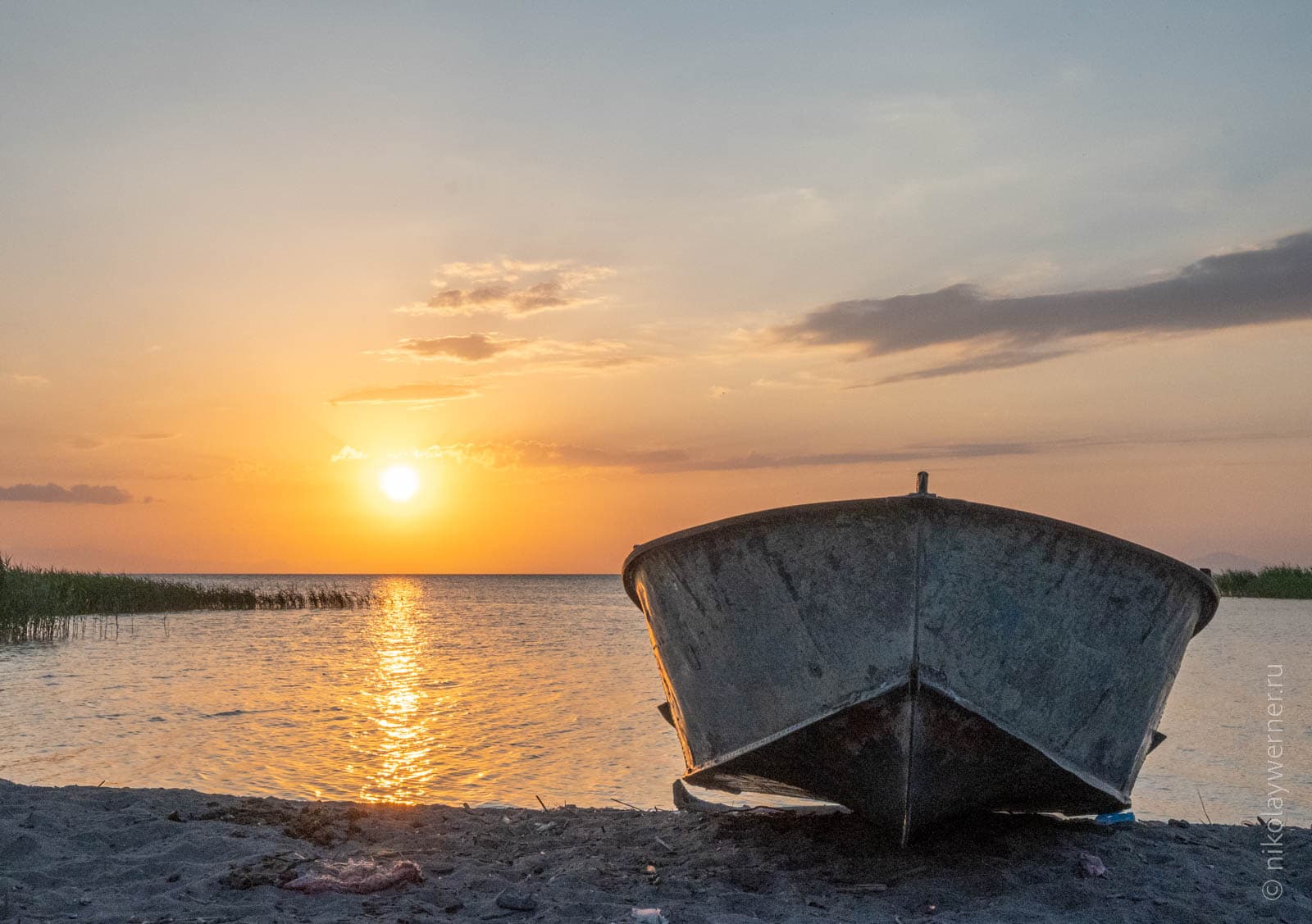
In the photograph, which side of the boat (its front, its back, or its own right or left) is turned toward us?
front

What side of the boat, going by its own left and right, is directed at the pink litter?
right
